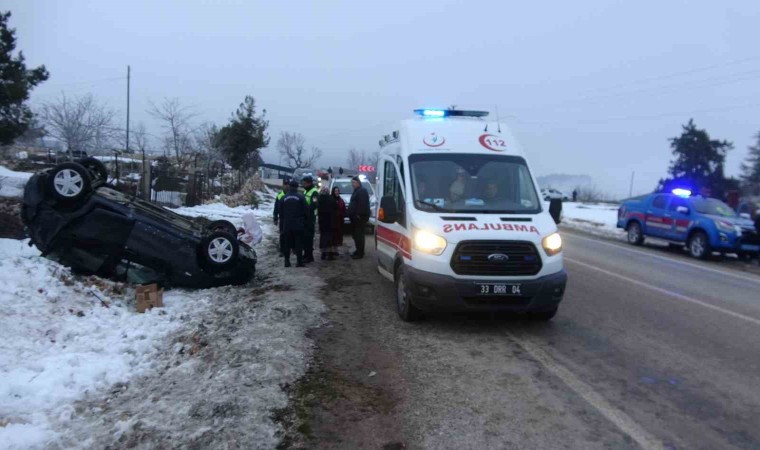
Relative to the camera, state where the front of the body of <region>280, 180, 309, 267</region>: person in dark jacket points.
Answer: away from the camera

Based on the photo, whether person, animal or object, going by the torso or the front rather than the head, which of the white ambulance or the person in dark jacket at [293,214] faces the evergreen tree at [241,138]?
the person in dark jacket

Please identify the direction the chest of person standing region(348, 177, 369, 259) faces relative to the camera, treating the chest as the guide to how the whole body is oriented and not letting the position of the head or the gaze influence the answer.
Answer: to the viewer's left

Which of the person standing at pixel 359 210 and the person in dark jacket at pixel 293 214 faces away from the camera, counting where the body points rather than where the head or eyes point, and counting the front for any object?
the person in dark jacket

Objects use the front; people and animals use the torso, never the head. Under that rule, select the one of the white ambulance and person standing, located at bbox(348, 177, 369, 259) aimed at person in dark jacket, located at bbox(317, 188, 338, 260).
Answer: the person standing

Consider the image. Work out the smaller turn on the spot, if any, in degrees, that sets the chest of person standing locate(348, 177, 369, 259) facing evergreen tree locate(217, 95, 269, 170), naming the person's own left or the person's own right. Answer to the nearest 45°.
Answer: approximately 90° to the person's own right

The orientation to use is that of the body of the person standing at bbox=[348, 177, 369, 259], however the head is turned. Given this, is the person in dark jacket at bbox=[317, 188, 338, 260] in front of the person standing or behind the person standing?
in front

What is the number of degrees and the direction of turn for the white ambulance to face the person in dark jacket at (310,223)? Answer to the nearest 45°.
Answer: approximately 135° to its right

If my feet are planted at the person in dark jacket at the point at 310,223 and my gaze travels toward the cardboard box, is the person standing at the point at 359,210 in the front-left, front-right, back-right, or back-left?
back-left

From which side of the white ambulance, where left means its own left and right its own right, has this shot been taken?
front

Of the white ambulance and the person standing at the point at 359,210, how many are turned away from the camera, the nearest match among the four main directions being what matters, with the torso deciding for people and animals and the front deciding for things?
0

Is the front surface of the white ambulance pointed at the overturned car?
no

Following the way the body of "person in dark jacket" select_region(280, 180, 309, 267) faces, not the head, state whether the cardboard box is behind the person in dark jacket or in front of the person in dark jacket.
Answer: behind

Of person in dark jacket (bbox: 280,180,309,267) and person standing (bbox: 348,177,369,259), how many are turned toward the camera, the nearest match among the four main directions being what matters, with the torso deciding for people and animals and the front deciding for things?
0

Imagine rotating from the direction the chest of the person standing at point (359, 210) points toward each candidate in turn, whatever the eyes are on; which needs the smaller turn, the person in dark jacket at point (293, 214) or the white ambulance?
the person in dark jacket
